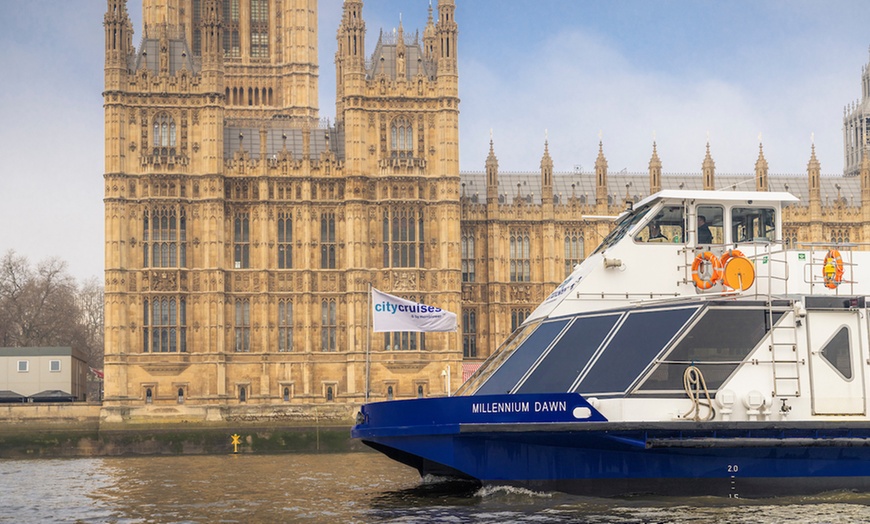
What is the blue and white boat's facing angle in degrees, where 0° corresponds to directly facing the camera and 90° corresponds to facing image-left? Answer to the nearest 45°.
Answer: approximately 90°
